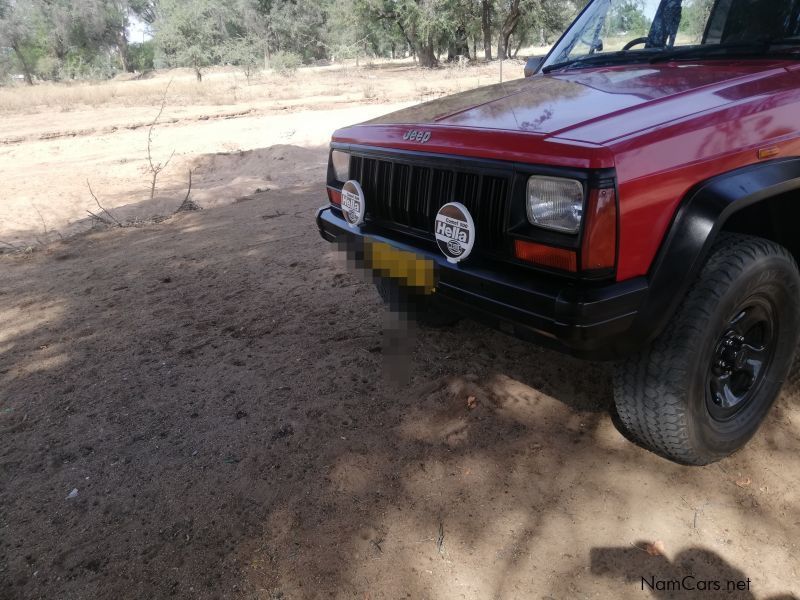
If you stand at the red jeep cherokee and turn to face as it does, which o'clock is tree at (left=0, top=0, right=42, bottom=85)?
The tree is roughly at 3 o'clock from the red jeep cherokee.

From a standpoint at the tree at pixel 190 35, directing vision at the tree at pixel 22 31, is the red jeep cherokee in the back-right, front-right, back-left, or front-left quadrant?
back-left

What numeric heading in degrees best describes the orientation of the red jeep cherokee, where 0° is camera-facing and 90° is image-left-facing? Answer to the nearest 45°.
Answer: approximately 45°

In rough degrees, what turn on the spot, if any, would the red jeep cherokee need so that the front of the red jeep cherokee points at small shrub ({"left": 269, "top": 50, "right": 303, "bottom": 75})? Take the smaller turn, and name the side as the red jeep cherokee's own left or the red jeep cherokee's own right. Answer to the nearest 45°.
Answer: approximately 90° to the red jeep cherokee's own right

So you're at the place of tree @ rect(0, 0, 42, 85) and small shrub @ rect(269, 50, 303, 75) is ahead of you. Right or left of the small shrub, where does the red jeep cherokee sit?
right

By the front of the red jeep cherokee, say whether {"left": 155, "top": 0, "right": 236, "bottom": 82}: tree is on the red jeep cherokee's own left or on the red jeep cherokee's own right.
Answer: on the red jeep cherokee's own right
